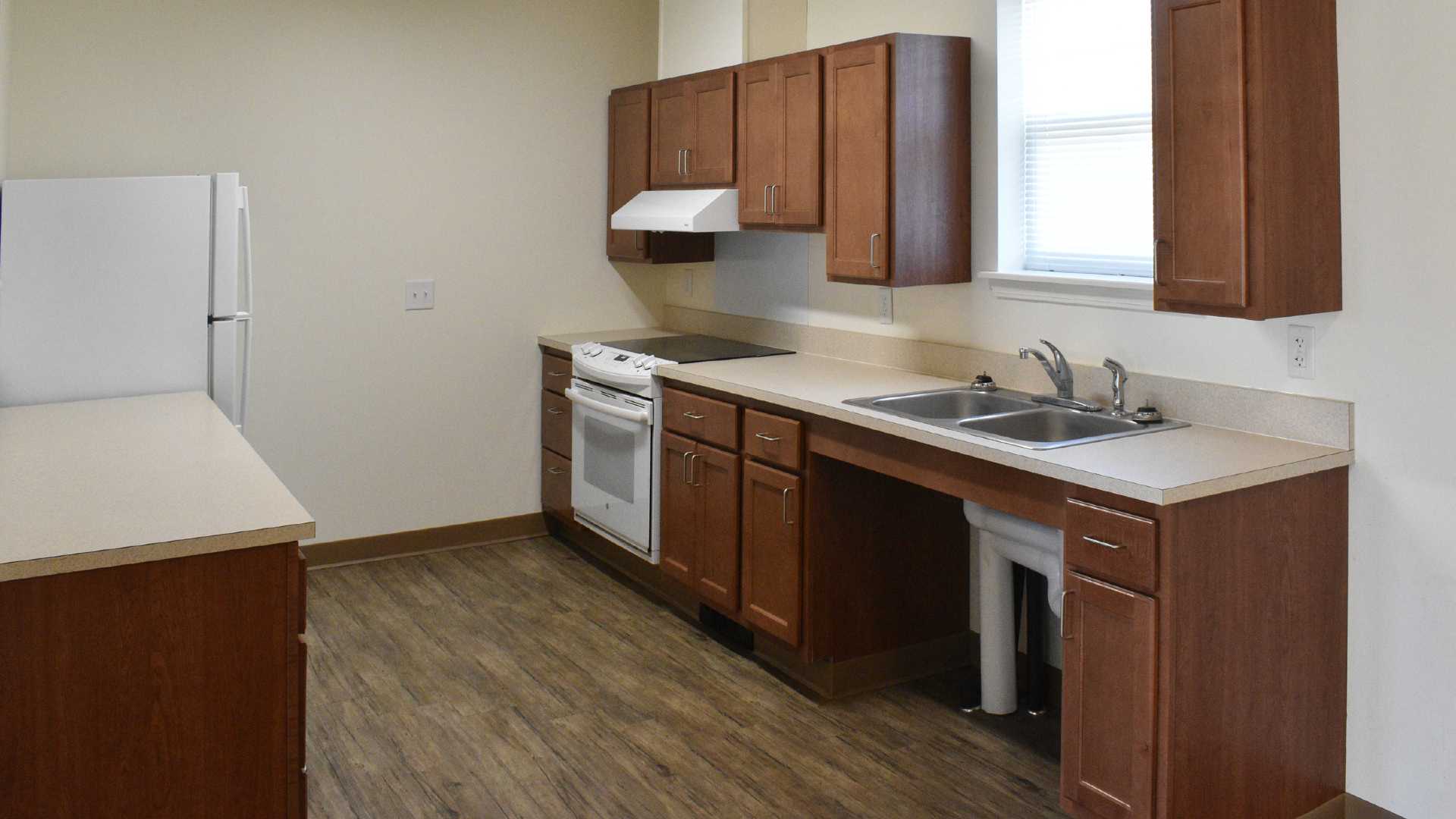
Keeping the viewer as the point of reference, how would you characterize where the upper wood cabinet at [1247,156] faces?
facing the viewer and to the left of the viewer

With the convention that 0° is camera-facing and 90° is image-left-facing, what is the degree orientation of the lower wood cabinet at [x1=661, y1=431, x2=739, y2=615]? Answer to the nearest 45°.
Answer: approximately 45°

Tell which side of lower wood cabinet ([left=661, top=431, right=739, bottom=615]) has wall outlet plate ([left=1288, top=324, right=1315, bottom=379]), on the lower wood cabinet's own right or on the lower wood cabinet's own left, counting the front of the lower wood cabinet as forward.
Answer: on the lower wood cabinet's own left

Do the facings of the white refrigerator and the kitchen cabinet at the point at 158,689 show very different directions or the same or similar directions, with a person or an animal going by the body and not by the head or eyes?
same or similar directions
